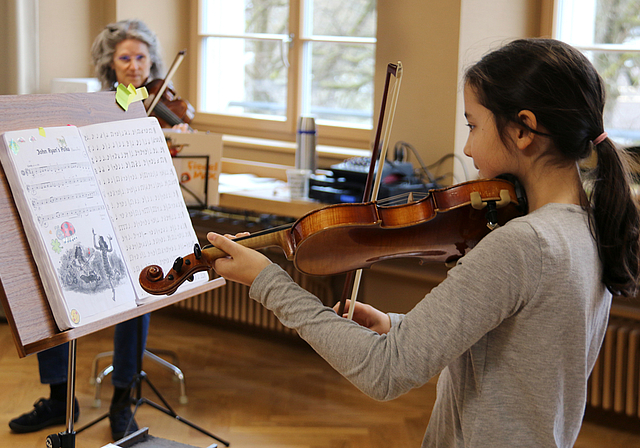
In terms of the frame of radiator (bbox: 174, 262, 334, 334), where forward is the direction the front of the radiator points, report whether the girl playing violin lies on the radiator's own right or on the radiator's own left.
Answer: on the radiator's own left

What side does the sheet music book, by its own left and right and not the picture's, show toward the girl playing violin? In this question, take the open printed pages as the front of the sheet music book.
front

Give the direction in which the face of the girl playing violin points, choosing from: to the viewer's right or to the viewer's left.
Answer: to the viewer's left

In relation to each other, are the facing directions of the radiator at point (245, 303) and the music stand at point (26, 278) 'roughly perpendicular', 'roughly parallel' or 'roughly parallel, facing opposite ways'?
roughly perpendicular

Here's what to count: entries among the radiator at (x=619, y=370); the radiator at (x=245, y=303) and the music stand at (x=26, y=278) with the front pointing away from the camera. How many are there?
0

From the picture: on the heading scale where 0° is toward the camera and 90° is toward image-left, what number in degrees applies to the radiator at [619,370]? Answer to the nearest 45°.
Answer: approximately 45°

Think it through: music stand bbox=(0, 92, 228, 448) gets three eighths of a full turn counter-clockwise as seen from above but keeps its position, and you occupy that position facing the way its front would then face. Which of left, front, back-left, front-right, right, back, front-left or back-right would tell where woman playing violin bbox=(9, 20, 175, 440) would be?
front

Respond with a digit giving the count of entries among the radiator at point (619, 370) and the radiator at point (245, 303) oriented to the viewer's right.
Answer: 0

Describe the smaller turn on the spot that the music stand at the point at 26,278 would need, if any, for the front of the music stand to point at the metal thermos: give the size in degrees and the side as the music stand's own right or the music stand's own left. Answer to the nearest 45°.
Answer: approximately 90° to the music stand's own left

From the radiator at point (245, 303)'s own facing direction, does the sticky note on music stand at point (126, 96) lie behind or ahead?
ahead

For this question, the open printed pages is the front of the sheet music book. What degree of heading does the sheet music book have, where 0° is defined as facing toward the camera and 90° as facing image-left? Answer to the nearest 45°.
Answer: approximately 315°

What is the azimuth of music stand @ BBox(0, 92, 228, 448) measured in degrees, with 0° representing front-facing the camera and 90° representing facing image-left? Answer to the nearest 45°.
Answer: approximately 315°
